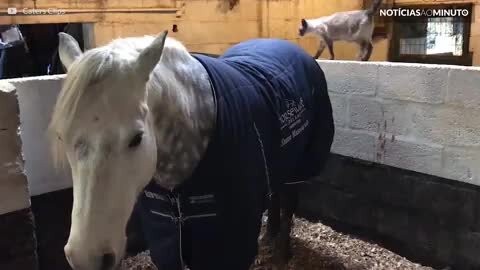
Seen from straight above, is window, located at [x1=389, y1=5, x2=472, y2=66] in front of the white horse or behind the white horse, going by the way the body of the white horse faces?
behind

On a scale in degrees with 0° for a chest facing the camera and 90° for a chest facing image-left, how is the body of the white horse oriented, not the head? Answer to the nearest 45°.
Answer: approximately 45°
